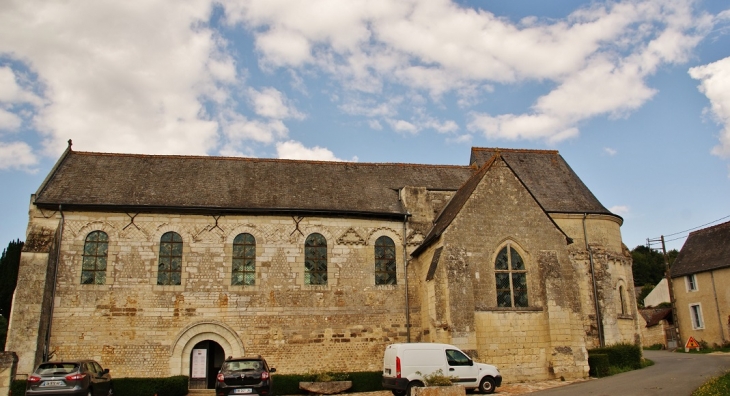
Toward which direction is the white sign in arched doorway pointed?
toward the camera

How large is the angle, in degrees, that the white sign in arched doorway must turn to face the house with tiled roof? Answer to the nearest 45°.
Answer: approximately 90° to its left

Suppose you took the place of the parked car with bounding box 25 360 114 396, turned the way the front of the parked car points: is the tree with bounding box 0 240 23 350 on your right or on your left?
on your left

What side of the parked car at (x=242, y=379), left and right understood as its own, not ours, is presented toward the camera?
back

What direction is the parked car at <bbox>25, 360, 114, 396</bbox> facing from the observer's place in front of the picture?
facing away from the viewer and to the right of the viewer

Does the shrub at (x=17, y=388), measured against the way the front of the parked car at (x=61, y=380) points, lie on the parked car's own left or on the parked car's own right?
on the parked car's own left

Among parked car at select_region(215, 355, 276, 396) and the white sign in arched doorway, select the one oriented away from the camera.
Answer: the parked car

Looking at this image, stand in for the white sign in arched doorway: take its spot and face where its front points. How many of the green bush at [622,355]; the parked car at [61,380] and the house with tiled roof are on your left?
2

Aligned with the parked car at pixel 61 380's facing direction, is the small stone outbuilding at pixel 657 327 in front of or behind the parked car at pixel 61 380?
in front

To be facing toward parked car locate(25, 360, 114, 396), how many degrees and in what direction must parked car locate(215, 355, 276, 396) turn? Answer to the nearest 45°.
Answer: approximately 90° to its left

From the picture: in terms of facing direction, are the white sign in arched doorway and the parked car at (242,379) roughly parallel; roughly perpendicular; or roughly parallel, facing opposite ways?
roughly parallel, facing opposite ways

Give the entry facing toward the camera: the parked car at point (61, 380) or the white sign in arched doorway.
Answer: the white sign in arched doorway

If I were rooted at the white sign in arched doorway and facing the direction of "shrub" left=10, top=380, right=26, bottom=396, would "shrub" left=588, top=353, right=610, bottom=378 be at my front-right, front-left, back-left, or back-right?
back-left
